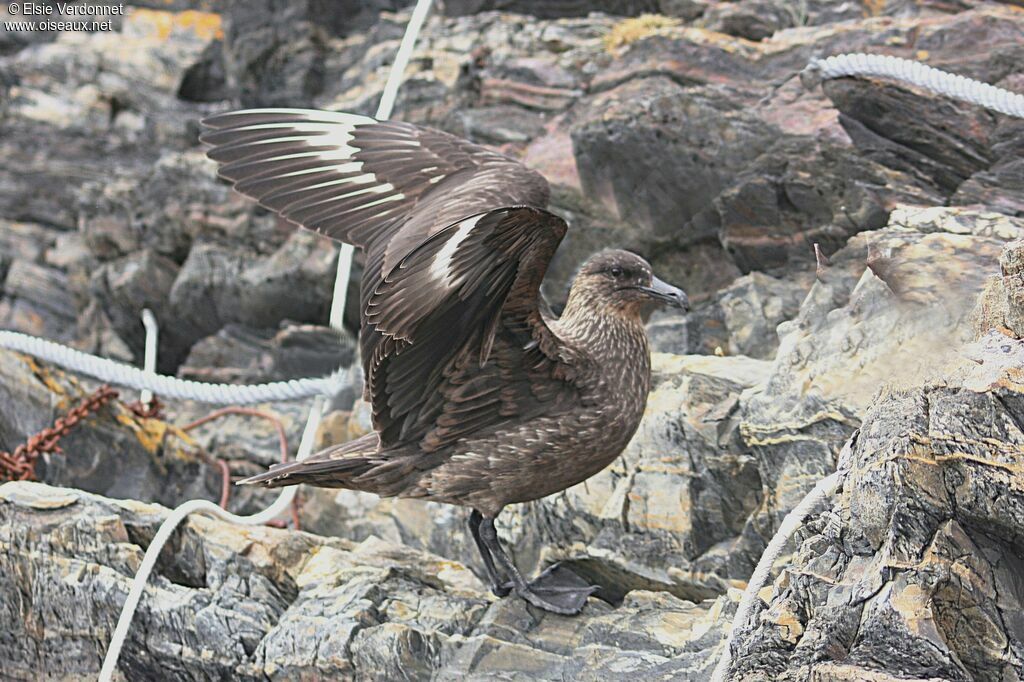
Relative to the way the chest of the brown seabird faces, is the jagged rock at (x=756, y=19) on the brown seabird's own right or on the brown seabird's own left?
on the brown seabird's own left

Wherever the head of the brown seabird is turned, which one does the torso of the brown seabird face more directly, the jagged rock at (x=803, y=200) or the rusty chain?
the jagged rock

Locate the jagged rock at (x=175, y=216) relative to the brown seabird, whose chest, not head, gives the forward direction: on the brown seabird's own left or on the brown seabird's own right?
on the brown seabird's own left

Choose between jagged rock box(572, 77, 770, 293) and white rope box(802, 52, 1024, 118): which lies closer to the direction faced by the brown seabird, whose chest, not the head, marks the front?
the white rope

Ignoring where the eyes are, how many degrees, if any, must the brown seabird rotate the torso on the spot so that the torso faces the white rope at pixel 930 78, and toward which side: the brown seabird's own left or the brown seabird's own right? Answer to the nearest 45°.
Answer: approximately 45° to the brown seabird's own left

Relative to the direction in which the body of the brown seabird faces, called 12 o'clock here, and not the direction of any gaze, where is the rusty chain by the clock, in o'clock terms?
The rusty chain is roughly at 7 o'clock from the brown seabird.

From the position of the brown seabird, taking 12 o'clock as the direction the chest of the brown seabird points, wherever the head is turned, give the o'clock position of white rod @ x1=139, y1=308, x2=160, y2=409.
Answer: The white rod is roughly at 8 o'clock from the brown seabird.

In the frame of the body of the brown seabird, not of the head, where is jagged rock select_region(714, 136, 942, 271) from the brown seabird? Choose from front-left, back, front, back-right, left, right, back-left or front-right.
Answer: front-left

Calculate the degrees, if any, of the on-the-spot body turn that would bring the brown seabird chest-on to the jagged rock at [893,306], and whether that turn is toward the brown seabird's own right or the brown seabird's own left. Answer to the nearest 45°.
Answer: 0° — it already faces it

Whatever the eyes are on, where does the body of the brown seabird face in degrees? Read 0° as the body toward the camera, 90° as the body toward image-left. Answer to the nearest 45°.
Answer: approximately 270°

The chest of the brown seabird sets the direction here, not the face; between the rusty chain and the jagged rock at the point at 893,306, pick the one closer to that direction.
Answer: the jagged rock

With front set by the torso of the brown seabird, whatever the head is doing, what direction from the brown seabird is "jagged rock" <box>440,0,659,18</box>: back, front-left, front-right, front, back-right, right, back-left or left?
left
